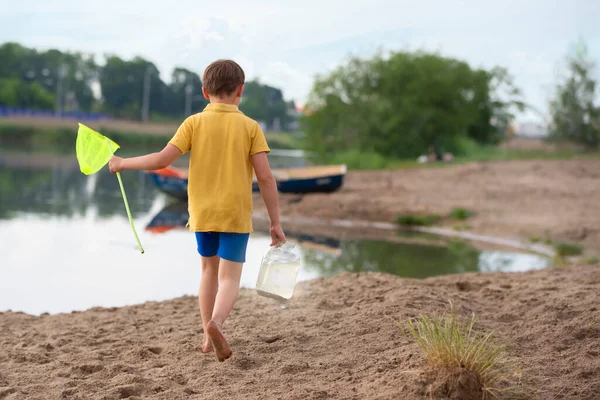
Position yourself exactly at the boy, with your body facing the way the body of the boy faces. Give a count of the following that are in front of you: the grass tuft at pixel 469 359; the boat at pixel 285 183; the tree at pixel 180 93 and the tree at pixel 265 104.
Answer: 3

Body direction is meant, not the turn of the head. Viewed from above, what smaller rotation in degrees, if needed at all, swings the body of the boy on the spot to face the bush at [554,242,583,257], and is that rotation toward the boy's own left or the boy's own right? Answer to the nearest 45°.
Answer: approximately 45° to the boy's own right

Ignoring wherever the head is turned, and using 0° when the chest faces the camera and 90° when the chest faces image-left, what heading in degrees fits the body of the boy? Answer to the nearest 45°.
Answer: approximately 180°

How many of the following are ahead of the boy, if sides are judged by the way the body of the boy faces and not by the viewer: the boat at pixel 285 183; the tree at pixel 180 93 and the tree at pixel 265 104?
3

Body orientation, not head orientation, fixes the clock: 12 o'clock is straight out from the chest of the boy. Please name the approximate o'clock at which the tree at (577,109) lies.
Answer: The tree is roughly at 1 o'clock from the boy.

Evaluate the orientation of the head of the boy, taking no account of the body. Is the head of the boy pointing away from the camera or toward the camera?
away from the camera

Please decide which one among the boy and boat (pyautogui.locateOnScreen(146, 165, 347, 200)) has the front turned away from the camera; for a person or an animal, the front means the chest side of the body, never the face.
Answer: the boy

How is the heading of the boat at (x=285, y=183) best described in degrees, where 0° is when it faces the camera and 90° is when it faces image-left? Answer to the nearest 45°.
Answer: approximately 90°

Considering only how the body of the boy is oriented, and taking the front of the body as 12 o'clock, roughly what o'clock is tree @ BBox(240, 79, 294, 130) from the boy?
The tree is roughly at 12 o'clock from the boy.

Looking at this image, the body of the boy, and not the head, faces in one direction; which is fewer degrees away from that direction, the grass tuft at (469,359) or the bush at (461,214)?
the bush

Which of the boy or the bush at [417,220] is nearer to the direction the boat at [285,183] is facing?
the bush

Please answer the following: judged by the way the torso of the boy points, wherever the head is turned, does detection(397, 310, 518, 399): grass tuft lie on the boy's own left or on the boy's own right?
on the boy's own right

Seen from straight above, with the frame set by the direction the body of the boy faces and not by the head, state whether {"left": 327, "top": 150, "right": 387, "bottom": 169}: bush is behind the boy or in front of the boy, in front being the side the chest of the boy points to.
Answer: in front
